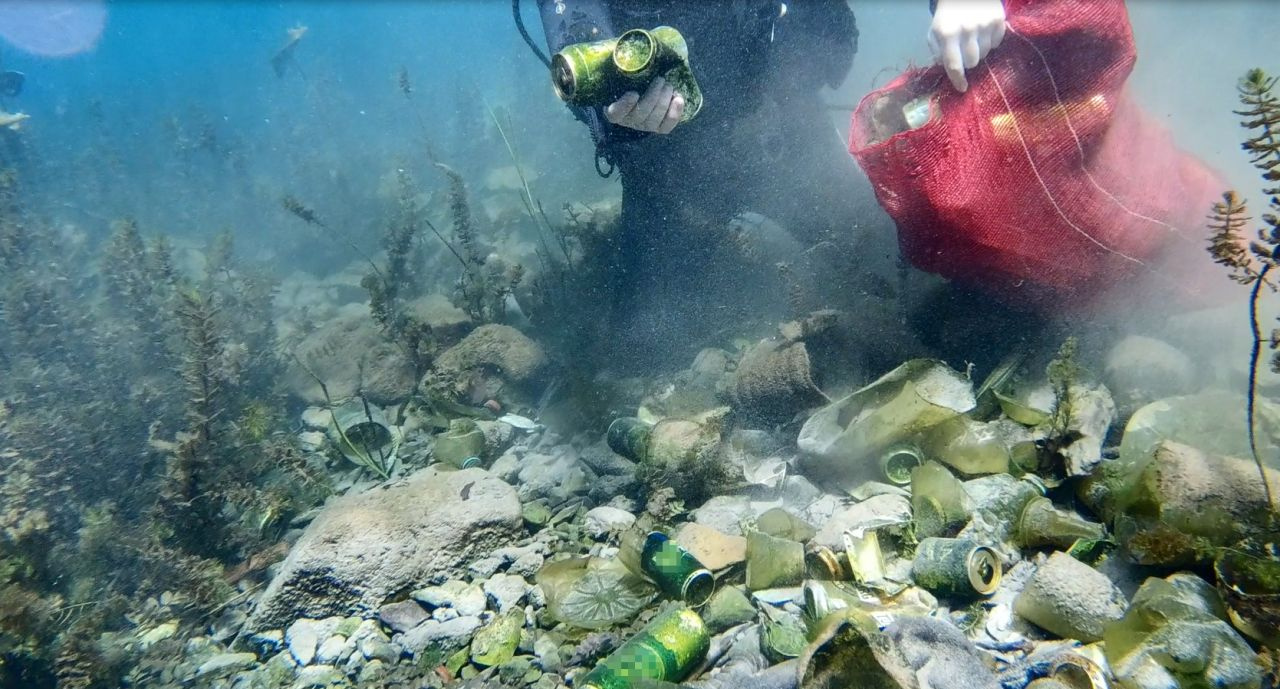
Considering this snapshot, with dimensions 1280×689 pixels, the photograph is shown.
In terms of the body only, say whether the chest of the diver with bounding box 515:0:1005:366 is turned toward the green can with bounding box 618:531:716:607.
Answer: yes

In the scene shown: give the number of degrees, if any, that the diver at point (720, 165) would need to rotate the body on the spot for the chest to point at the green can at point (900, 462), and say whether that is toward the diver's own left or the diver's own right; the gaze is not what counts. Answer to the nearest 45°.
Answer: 0° — they already face it

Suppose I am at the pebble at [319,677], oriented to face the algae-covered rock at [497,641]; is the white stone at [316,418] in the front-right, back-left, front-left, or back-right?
back-left

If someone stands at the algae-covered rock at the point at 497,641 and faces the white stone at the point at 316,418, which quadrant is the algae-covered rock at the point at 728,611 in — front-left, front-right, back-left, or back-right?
back-right

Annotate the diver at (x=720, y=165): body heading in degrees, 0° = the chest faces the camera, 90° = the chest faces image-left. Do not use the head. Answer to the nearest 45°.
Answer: approximately 0°

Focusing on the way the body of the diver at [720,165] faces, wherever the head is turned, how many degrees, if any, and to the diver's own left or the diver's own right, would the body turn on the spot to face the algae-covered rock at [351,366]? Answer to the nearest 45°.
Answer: approximately 90° to the diver's own right

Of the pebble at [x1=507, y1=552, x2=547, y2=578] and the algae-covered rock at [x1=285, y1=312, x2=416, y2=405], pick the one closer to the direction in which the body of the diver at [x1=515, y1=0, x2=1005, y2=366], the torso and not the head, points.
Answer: the pebble
